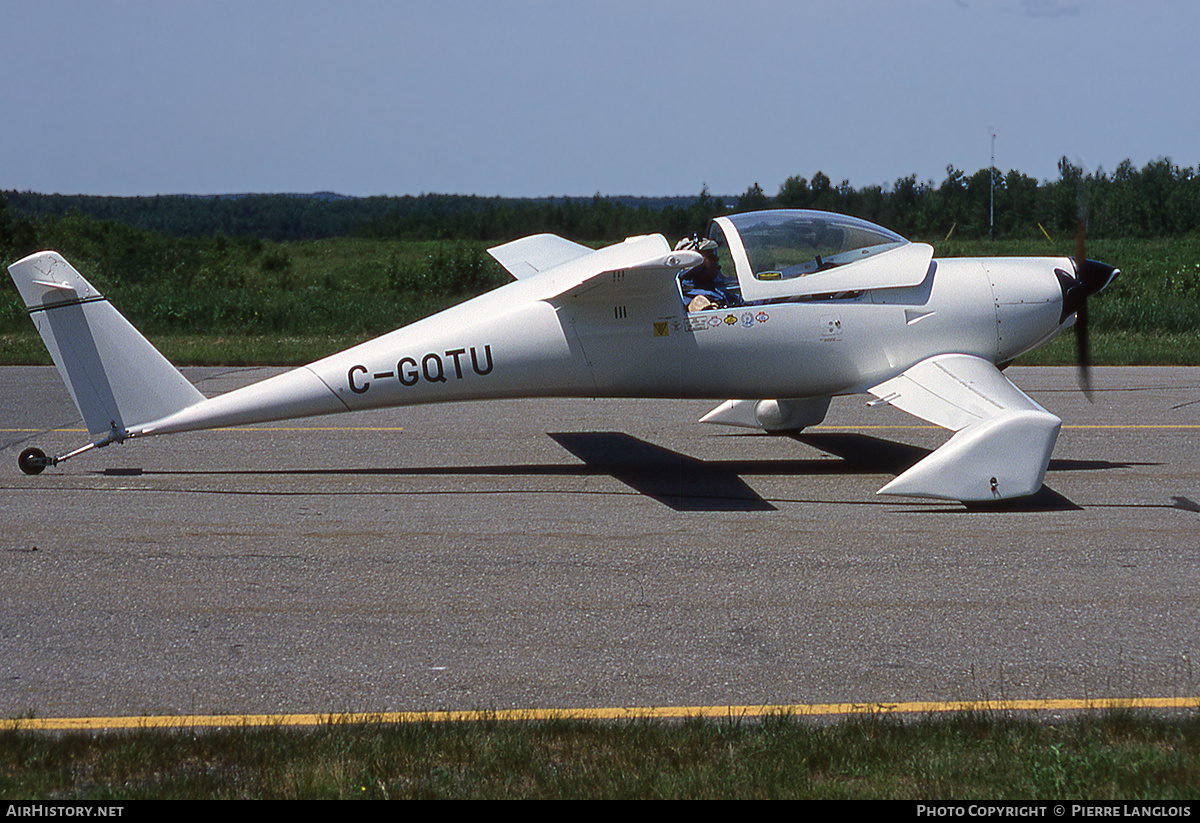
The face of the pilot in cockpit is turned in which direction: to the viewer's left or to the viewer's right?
to the viewer's right

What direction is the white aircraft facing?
to the viewer's right
